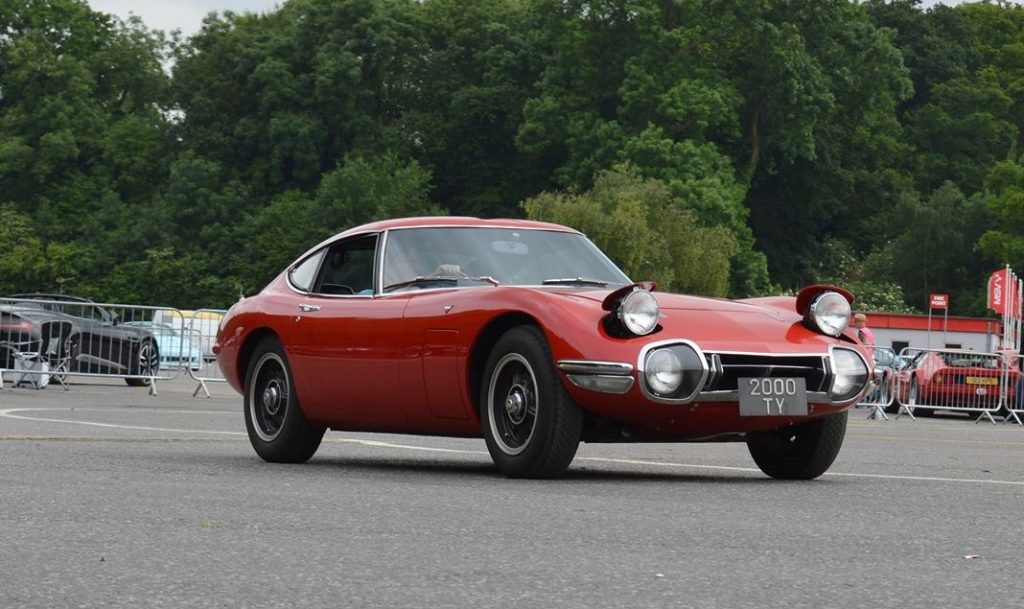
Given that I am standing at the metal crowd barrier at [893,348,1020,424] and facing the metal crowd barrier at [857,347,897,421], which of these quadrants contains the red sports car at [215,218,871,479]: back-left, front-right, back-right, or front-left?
front-left

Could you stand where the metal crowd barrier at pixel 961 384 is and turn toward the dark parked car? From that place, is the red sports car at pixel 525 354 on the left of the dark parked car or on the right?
left

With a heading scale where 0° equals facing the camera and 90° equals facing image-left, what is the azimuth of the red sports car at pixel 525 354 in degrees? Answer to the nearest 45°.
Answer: approximately 315°

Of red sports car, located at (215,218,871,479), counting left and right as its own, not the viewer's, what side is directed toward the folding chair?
back

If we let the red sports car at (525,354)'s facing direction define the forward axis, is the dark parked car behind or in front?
behind

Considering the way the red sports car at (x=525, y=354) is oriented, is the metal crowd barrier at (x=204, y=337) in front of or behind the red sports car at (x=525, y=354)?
behind
